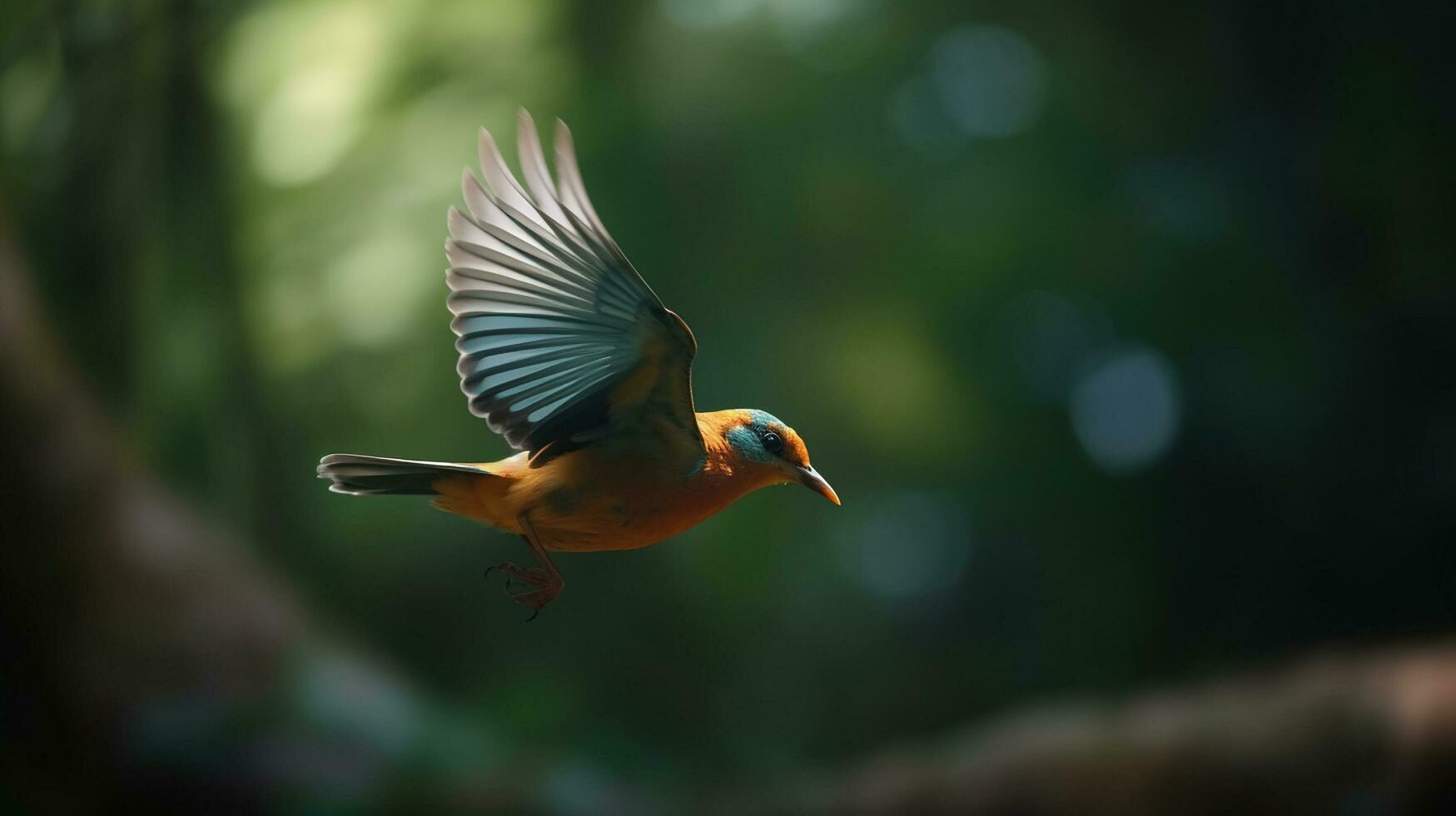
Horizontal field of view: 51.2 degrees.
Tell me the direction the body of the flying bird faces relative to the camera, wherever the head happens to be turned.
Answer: to the viewer's right
